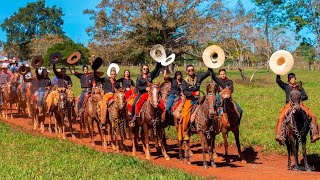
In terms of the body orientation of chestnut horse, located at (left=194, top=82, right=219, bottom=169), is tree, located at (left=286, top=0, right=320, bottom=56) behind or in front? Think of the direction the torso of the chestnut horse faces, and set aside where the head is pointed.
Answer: behind

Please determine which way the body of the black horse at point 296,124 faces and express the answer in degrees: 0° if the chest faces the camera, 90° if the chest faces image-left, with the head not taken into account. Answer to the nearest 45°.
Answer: approximately 0°

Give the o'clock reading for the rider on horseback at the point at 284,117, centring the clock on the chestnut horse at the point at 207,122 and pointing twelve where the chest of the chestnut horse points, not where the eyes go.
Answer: The rider on horseback is roughly at 9 o'clock from the chestnut horse.

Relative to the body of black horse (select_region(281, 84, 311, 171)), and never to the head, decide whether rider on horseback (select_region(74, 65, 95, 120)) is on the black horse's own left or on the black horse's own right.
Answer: on the black horse's own right

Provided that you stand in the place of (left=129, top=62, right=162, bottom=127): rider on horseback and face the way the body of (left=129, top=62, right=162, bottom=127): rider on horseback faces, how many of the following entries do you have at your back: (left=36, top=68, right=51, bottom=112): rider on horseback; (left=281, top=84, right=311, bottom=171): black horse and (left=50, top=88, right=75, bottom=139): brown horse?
2
